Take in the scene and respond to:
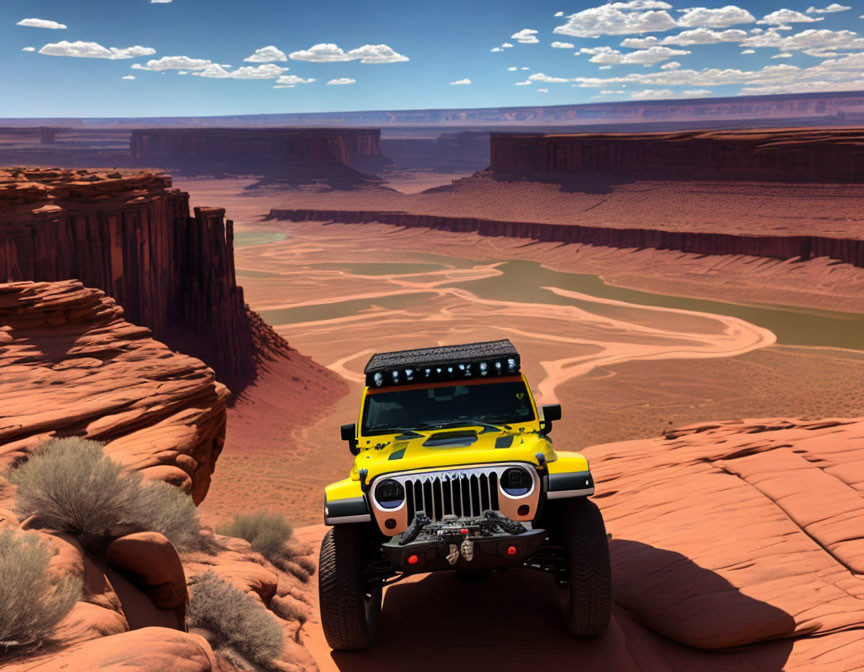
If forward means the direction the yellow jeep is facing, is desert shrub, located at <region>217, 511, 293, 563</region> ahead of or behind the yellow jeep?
behind

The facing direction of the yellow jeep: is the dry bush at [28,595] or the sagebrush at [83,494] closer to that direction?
the dry bush

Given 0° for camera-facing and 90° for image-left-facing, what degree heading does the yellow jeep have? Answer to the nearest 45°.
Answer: approximately 0°

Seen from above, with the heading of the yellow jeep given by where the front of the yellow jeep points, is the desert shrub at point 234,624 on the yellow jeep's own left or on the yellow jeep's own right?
on the yellow jeep's own right

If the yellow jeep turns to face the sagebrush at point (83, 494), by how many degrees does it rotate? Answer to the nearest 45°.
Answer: approximately 90° to its right
